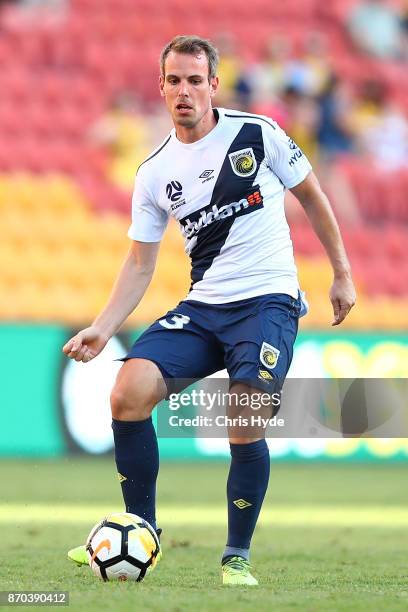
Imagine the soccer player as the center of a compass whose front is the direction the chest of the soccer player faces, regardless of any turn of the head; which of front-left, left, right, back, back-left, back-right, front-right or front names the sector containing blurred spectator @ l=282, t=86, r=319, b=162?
back

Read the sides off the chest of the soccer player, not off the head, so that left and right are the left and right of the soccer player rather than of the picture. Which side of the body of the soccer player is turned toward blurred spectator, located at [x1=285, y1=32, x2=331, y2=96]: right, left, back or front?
back

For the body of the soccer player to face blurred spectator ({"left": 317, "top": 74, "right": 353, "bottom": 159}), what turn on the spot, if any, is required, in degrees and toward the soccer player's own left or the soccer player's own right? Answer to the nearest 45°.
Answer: approximately 180°

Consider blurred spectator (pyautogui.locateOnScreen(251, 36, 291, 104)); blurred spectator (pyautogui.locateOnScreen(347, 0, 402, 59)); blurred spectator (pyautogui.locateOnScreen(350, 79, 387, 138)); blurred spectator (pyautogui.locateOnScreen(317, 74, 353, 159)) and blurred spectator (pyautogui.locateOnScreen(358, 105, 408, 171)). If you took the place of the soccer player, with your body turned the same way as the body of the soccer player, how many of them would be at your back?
5

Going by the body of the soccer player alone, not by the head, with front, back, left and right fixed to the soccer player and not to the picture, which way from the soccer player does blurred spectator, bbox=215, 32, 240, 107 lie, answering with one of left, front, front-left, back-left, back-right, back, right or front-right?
back

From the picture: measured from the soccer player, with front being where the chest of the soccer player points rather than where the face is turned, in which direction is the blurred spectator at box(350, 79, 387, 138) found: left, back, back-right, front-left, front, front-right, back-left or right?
back

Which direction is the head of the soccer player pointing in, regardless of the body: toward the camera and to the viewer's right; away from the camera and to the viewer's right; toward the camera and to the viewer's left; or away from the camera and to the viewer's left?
toward the camera and to the viewer's left

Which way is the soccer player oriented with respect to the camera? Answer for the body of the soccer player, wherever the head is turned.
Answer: toward the camera

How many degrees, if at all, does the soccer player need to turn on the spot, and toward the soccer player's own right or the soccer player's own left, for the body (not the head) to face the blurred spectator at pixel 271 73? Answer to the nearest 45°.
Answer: approximately 180°

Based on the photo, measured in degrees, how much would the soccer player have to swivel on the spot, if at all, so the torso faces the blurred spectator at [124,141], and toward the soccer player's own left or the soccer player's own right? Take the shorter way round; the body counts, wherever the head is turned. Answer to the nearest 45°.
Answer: approximately 180°

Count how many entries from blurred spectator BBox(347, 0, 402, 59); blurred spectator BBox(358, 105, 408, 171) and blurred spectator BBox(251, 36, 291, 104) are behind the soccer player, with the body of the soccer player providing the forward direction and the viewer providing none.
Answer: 3

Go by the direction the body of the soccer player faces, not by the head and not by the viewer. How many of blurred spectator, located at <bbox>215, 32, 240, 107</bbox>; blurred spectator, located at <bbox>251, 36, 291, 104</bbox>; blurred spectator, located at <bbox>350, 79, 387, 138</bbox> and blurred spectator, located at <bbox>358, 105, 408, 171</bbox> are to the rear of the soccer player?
4

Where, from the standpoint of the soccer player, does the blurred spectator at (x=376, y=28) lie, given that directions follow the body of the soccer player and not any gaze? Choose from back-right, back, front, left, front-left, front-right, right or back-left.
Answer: back

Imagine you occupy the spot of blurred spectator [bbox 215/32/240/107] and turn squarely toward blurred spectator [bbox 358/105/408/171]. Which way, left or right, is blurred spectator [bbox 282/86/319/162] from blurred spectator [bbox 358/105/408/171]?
right
